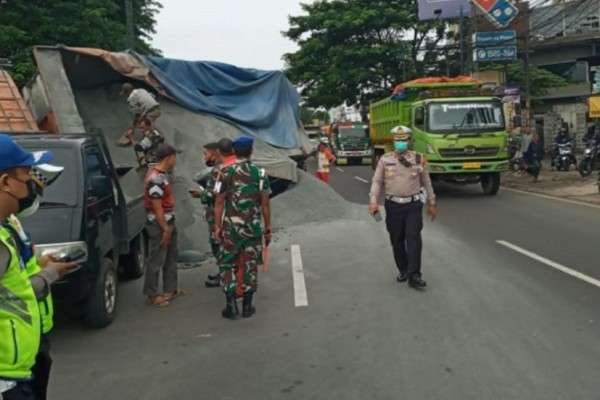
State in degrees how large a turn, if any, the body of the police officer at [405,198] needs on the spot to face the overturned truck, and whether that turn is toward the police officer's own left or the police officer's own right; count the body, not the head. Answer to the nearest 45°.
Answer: approximately 135° to the police officer's own right

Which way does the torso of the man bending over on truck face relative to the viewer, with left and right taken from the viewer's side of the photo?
facing to the left of the viewer

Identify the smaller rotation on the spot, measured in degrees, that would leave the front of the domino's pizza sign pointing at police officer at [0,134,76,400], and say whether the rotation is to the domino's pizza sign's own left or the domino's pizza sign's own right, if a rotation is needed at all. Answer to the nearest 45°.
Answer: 0° — it already faces them

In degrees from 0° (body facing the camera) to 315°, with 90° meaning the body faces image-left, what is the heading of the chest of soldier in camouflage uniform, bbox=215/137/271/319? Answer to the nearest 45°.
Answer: approximately 180°

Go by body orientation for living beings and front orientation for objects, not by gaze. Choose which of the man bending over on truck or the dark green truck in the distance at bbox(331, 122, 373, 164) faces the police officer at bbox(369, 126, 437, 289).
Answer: the dark green truck in the distance

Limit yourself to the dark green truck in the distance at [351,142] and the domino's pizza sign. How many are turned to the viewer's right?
0

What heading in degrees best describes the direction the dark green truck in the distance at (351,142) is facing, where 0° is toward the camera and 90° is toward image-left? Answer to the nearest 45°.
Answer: approximately 0°

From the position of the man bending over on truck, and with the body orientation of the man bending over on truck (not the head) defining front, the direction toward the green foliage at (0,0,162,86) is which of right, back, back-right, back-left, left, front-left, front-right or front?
right

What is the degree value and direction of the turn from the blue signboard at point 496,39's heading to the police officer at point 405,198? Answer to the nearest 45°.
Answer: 0° — it already faces them

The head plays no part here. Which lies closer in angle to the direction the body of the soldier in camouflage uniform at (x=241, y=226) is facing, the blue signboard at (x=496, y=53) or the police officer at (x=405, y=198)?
the blue signboard

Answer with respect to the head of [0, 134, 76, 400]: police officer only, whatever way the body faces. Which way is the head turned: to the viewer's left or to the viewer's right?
to the viewer's right

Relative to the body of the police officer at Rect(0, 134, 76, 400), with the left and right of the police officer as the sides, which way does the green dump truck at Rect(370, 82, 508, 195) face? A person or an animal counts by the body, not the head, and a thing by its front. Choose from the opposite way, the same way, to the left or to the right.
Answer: to the right

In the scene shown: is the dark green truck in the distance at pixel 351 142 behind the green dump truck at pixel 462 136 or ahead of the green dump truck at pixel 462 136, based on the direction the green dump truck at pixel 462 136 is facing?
behind
